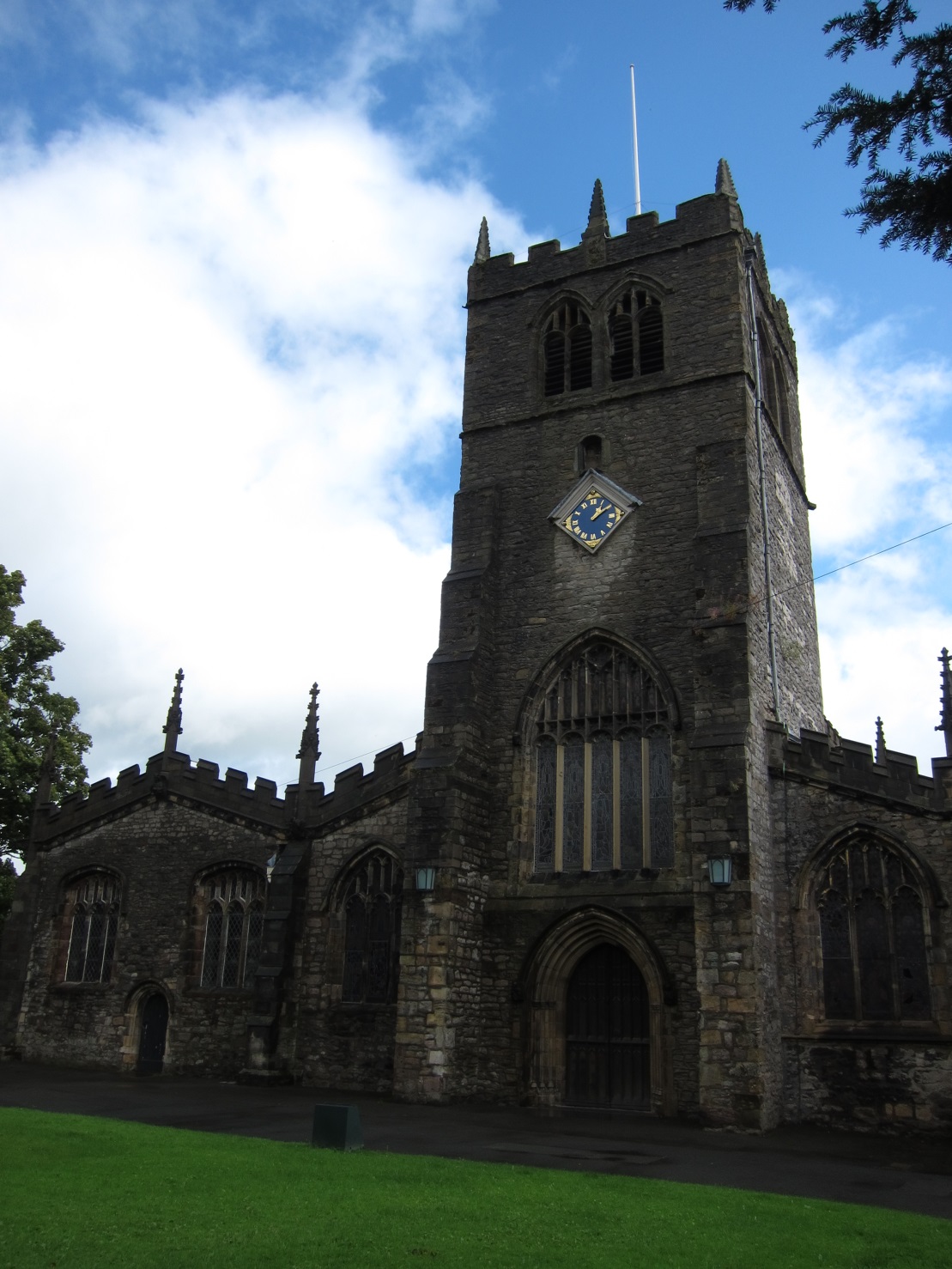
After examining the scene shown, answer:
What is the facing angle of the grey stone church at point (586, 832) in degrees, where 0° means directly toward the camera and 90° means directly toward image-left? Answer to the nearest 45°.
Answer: approximately 0°
